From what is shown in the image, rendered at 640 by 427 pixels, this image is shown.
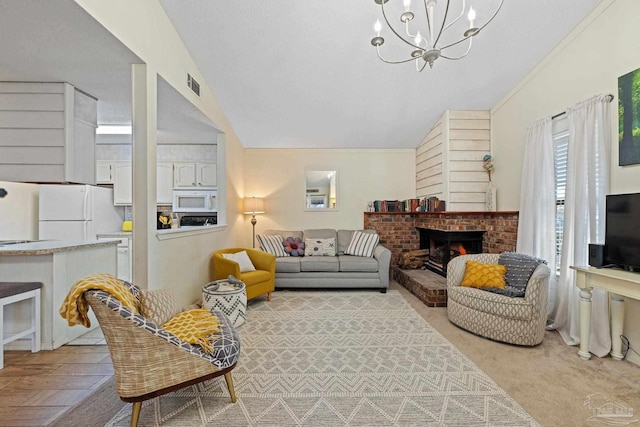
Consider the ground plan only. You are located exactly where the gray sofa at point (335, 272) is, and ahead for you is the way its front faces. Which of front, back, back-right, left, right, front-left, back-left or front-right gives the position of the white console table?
front-left

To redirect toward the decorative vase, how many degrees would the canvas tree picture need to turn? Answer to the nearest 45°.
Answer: approximately 90° to its right

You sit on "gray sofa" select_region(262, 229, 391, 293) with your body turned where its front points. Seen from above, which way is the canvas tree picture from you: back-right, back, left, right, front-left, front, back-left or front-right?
front-left

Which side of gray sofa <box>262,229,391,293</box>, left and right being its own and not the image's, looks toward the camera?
front

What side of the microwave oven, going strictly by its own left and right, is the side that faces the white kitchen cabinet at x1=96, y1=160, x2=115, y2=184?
right

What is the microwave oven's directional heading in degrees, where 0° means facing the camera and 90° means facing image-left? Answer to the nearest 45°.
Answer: approximately 0°

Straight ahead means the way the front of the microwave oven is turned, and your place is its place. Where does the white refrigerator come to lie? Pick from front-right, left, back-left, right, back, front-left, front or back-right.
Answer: right

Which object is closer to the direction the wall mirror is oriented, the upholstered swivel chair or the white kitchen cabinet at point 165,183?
the upholstered swivel chair

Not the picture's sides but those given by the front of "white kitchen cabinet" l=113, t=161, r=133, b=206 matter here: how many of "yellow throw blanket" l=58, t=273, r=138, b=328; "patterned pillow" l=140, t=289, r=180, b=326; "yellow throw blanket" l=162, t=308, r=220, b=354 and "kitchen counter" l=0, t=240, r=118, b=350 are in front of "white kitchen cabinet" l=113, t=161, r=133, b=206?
4

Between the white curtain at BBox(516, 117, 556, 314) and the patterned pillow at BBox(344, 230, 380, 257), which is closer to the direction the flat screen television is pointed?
the patterned pillow

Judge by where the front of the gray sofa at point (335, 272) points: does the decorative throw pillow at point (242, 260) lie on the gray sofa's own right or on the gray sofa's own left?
on the gray sofa's own right

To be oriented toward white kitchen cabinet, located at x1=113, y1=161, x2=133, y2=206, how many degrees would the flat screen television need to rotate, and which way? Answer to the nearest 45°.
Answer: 0° — it already faces it

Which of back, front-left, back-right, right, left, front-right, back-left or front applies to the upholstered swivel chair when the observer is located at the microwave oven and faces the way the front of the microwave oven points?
front-left

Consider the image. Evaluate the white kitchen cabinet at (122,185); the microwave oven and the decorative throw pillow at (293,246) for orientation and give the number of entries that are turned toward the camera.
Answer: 3

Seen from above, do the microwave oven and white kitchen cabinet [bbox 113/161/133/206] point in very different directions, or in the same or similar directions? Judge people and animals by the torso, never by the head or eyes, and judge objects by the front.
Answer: same or similar directions

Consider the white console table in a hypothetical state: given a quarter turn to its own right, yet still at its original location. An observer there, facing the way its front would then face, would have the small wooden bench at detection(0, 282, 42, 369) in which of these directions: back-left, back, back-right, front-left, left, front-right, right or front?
left

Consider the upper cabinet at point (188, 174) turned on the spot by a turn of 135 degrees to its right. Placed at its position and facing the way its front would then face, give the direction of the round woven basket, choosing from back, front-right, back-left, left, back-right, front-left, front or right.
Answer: back-left

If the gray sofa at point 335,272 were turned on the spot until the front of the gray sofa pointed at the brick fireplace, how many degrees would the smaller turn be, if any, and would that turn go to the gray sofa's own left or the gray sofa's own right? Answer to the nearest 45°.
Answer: approximately 90° to the gray sofa's own left

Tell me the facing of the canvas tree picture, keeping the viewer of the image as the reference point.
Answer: facing the viewer and to the left of the viewer
